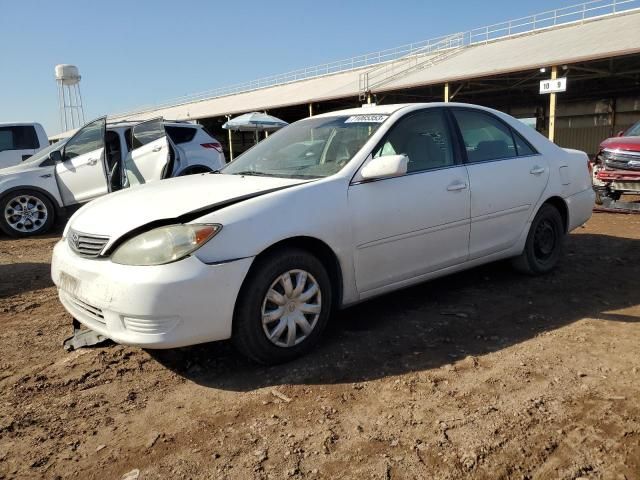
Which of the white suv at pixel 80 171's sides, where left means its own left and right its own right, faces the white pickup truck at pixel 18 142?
right

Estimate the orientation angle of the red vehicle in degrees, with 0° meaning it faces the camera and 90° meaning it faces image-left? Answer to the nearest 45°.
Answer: approximately 45°

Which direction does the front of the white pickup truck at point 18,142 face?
to the viewer's left

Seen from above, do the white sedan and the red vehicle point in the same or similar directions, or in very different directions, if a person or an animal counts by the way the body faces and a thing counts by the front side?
same or similar directions

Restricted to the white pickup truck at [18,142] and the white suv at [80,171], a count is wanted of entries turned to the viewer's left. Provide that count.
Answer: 2

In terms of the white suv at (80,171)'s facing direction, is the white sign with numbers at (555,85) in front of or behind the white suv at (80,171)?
behind

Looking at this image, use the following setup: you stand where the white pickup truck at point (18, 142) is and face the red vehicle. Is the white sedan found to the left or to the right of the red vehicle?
right

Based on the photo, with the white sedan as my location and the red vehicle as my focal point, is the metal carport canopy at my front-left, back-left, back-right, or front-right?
front-left

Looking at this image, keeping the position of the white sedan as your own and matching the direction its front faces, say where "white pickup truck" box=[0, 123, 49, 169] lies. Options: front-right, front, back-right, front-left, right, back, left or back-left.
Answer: right

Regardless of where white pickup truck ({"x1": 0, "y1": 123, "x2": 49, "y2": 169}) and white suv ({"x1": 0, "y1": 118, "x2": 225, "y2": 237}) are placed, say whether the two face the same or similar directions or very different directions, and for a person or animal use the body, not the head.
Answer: same or similar directions

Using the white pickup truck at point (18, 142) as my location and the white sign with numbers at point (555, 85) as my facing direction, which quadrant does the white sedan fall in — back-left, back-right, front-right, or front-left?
front-right

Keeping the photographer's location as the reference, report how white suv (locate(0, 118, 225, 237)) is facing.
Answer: facing to the left of the viewer

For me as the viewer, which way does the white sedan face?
facing the viewer and to the left of the viewer

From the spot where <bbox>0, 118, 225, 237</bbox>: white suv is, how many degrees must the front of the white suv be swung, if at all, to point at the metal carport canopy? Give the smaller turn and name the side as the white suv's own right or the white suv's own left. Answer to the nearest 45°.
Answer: approximately 135° to the white suv's own right
